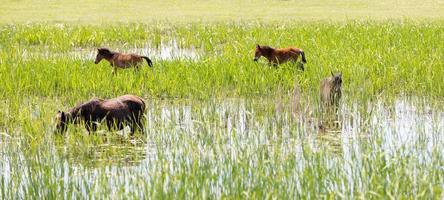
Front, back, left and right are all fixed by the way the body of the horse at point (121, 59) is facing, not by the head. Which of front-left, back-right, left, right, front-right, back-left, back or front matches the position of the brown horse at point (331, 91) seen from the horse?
back-left

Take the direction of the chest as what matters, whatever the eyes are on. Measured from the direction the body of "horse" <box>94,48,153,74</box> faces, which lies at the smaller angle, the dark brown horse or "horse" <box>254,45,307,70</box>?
the dark brown horse

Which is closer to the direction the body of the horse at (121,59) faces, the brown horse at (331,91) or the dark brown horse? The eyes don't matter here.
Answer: the dark brown horse

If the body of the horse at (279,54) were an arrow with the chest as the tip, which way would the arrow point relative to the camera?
to the viewer's left

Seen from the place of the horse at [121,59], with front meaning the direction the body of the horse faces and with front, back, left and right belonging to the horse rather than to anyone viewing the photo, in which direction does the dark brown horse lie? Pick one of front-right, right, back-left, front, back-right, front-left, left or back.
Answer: left

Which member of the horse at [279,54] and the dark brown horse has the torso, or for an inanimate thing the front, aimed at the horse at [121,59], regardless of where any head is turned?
the horse at [279,54]

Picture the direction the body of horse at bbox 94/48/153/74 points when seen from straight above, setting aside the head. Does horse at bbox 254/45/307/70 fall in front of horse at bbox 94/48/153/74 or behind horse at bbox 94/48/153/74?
behind

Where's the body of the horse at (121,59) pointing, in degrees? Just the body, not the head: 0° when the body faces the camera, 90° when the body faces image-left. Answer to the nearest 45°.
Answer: approximately 90°

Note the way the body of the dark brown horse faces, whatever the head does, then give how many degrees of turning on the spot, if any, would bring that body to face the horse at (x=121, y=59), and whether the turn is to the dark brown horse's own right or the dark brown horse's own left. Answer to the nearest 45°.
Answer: approximately 90° to the dark brown horse's own right

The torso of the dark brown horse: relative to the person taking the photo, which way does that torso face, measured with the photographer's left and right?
facing to the left of the viewer

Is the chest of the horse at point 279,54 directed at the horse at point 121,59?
yes

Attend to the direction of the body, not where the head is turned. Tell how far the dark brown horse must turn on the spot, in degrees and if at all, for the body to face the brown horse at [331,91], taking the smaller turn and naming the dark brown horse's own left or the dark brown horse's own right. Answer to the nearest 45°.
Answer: approximately 180°
